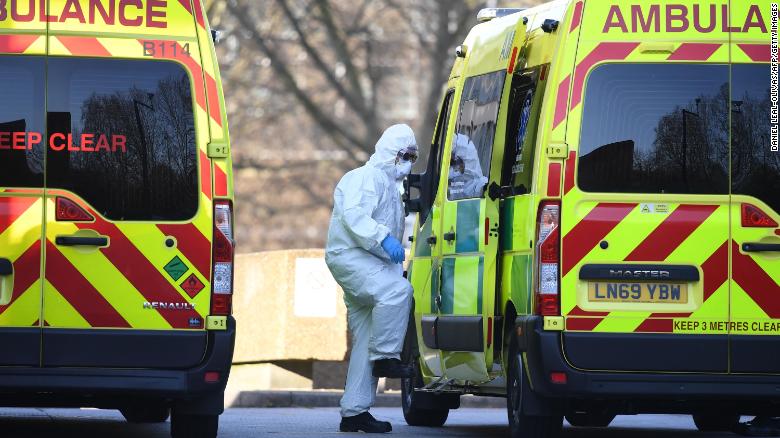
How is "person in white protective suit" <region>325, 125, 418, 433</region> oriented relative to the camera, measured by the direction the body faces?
to the viewer's right
